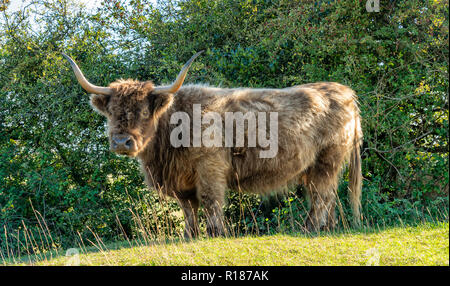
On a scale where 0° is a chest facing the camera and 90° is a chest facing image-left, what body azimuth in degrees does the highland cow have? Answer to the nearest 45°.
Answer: approximately 90°
